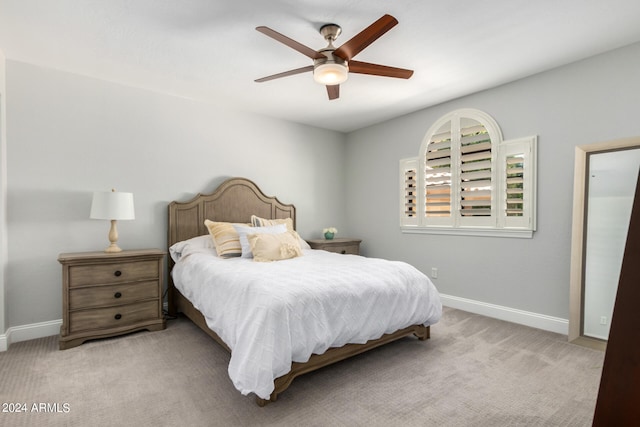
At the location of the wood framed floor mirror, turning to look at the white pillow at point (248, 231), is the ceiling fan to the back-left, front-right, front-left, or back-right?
front-left

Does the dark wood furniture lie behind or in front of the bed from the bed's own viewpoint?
in front

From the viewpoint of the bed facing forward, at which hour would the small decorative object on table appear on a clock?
The small decorative object on table is roughly at 8 o'clock from the bed.

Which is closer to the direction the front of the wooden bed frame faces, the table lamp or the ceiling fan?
the ceiling fan

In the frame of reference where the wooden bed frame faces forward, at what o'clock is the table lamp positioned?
The table lamp is roughly at 3 o'clock from the wooden bed frame.

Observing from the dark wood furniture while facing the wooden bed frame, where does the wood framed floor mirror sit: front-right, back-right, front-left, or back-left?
front-right

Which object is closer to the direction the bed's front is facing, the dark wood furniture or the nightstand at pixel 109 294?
the dark wood furniture

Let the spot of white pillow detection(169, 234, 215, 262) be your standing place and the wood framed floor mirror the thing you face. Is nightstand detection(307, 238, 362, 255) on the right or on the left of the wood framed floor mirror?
left

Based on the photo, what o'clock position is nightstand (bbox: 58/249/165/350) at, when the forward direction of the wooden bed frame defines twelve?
The nightstand is roughly at 3 o'clock from the wooden bed frame.

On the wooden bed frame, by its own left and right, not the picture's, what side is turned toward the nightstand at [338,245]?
left

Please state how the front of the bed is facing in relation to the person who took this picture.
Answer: facing the viewer and to the right of the viewer

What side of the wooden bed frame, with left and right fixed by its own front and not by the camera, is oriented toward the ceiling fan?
front
